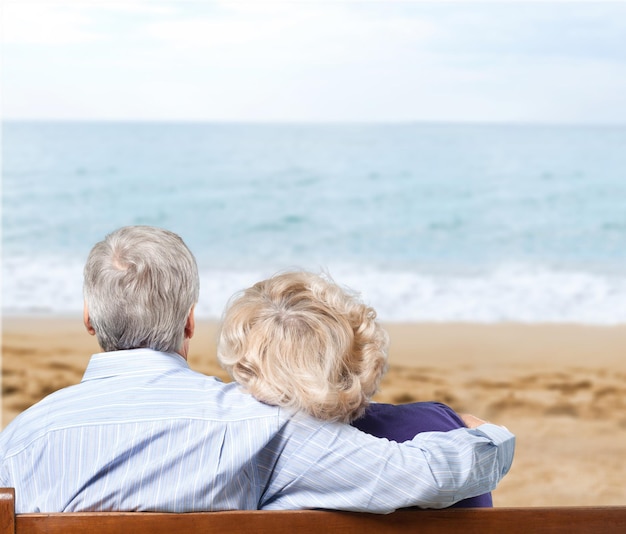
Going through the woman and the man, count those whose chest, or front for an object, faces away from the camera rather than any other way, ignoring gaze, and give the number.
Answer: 2

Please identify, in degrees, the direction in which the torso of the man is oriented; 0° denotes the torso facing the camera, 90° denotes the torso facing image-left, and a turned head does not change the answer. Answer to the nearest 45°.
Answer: approximately 180°

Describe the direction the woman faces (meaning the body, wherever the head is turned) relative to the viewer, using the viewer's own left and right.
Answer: facing away from the viewer

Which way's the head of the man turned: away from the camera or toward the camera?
away from the camera

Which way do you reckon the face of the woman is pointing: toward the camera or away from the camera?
away from the camera
